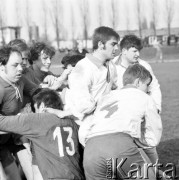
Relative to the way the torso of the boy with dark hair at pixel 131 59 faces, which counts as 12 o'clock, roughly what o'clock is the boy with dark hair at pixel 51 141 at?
the boy with dark hair at pixel 51 141 is roughly at 2 o'clock from the boy with dark hair at pixel 131 59.

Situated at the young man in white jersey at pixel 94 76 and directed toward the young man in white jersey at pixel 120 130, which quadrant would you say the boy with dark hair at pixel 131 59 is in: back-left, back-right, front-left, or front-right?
back-left

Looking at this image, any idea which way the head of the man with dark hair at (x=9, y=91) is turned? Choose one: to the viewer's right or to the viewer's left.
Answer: to the viewer's right

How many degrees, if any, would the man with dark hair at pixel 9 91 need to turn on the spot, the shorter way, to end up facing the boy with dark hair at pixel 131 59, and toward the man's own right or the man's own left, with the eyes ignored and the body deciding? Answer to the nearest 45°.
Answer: approximately 90° to the man's own left

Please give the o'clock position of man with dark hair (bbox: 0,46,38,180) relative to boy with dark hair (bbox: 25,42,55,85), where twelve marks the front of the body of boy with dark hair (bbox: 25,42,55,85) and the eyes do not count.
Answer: man with dark hair (bbox: 0,46,38,180) is roughly at 2 o'clock from boy with dark hair (bbox: 25,42,55,85).

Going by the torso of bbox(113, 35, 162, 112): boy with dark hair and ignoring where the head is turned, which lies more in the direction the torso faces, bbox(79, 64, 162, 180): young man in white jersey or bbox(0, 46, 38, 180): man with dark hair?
the young man in white jersey

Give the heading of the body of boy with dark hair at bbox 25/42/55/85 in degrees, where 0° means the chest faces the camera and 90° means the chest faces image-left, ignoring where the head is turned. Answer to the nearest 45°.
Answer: approximately 315°
